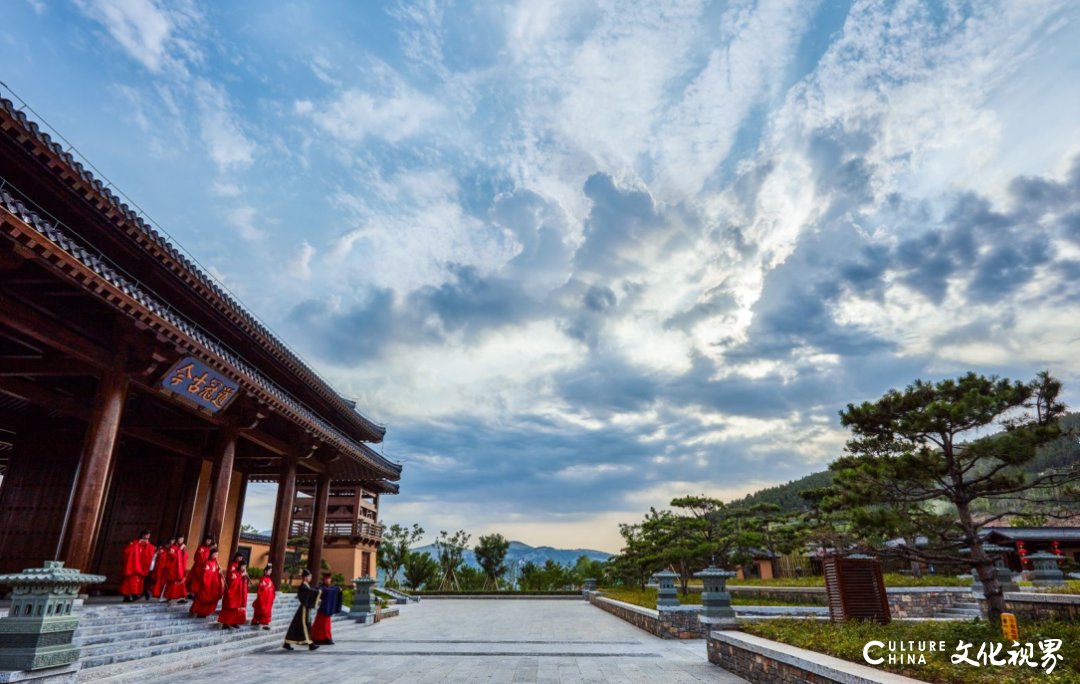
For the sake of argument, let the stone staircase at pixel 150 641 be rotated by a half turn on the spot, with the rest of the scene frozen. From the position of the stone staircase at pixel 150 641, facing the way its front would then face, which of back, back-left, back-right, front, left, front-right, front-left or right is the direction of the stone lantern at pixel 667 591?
back-right

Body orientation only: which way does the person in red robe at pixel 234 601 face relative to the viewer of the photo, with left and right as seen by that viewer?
facing the viewer and to the right of the viewer

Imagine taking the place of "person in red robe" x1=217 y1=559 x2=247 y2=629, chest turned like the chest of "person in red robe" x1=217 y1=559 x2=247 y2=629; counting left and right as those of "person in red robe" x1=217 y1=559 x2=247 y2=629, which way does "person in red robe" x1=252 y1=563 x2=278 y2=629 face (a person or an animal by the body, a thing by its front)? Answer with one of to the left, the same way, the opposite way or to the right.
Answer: the same way

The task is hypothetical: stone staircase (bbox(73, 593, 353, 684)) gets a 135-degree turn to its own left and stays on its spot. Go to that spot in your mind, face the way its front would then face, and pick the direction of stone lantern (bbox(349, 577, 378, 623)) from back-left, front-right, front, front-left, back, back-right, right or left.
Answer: front-right

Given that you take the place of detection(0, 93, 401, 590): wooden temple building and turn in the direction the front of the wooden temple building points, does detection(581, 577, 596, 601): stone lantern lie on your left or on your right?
on your left

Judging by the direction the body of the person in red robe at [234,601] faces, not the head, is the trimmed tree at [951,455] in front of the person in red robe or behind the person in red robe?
in front

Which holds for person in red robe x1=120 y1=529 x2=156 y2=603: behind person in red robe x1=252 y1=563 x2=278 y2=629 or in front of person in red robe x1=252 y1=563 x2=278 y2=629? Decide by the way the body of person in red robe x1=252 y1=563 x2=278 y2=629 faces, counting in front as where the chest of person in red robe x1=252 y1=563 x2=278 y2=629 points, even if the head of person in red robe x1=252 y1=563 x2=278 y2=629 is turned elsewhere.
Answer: behind

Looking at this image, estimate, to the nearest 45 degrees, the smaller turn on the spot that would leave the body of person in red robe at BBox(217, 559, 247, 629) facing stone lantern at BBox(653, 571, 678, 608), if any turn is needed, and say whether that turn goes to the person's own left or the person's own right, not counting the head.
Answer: approximately 45° to the person's own left

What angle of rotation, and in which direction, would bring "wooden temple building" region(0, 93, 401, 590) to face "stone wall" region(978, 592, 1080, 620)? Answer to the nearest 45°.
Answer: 0° — it already faces it

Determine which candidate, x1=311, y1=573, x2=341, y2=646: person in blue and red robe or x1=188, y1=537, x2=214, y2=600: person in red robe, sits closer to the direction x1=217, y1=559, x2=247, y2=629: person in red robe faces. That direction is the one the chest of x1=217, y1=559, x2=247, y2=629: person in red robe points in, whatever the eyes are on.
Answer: the person in blue and red robe
